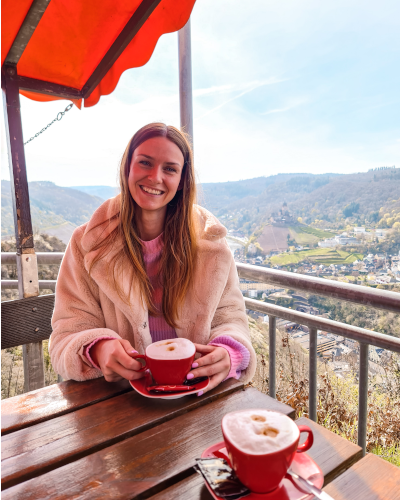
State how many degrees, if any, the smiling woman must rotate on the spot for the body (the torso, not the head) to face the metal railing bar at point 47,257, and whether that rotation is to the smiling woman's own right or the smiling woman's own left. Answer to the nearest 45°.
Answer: approximately 135° to the smiling woman's own right

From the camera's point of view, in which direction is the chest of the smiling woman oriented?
toward the camera

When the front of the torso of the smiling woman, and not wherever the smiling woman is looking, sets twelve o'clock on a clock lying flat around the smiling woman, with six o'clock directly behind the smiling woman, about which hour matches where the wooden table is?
The wooden table is roughly at 12 o'clock from the smiling woman.

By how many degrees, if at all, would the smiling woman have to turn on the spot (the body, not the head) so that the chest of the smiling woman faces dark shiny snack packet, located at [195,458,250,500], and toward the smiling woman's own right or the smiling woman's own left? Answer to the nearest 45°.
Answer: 0° — they already face it

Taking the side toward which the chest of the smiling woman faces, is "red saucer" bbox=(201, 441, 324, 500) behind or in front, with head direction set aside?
in front

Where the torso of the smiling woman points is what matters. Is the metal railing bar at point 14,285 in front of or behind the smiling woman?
behind

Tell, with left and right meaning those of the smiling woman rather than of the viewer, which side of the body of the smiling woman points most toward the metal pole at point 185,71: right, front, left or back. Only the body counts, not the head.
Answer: back

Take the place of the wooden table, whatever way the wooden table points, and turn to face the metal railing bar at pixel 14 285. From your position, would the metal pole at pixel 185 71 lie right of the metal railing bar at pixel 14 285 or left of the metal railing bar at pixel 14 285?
right

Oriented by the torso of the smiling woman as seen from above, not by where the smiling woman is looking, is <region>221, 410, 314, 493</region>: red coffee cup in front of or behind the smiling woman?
in front

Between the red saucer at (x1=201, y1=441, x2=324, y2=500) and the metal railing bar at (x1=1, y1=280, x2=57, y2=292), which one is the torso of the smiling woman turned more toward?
the red saucer
